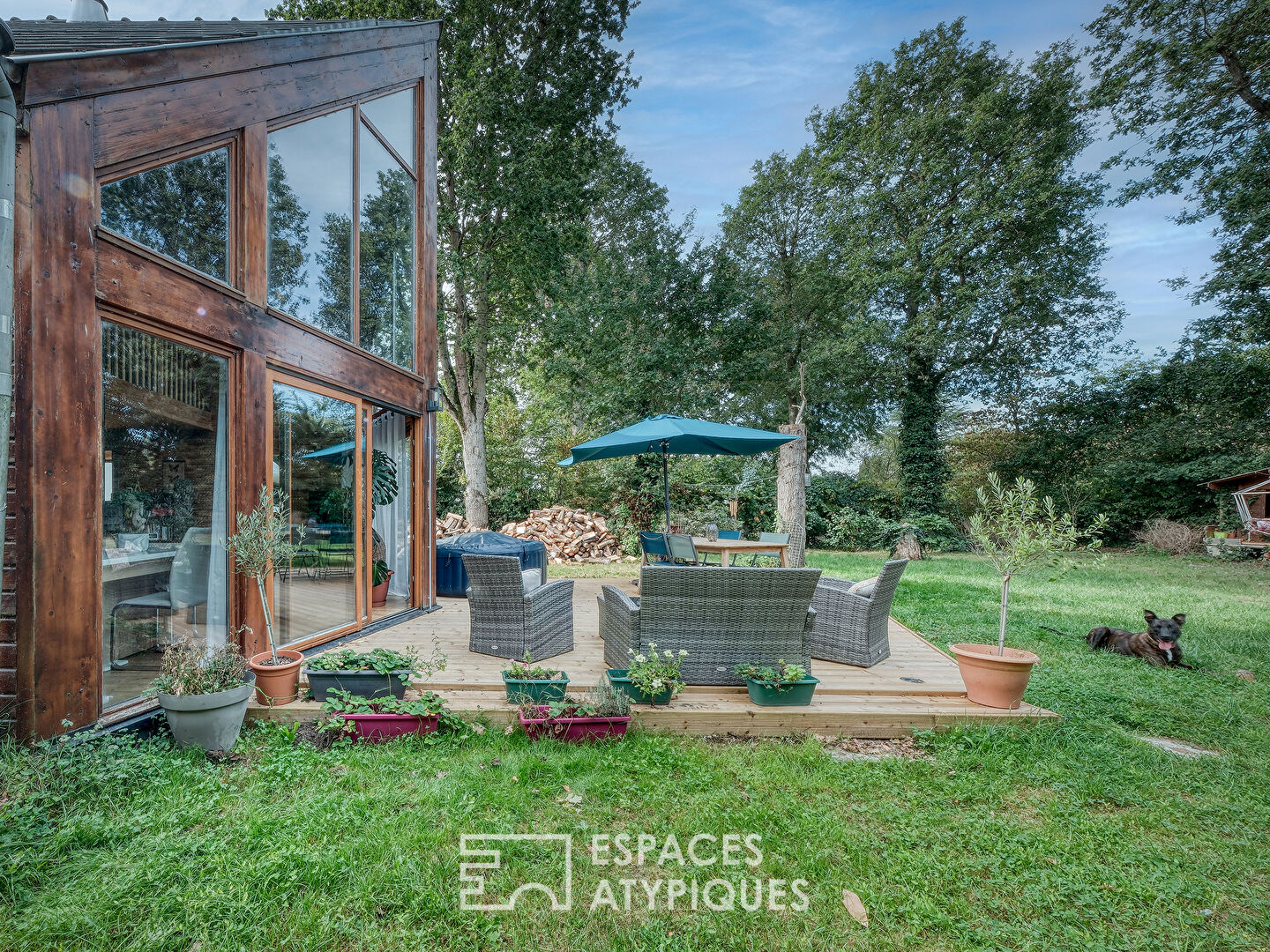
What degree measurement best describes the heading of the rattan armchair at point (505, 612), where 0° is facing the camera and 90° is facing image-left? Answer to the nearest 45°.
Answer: approximately 225°

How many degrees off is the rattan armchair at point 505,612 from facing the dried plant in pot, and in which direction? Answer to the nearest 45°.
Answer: approximately 180°

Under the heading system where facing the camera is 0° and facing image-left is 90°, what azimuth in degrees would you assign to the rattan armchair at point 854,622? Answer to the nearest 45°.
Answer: approximately 135°

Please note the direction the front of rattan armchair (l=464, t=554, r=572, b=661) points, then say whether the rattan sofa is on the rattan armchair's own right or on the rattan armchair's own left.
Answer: on the rattan armchair's own right

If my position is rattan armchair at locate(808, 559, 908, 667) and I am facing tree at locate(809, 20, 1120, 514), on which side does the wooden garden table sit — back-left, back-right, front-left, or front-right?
front-left

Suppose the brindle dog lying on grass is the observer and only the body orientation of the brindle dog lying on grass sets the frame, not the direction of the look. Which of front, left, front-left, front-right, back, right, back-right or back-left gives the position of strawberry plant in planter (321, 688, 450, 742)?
right

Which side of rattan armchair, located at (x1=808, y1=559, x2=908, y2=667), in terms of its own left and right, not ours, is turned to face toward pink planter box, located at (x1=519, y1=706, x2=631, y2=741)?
left

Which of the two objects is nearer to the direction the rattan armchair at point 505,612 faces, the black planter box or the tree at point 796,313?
the tree

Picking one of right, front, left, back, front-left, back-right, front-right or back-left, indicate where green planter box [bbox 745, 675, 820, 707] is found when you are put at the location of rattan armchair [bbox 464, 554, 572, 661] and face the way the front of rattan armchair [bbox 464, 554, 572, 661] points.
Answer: right

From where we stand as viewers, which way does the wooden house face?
facing the viewer and to the right of the viewer

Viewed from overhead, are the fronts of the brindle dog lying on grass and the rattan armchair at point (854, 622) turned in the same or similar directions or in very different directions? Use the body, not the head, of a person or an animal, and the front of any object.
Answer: very different directions

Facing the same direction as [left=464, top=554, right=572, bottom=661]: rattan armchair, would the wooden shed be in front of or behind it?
in front

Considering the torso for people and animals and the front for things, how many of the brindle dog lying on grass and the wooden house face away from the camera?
0

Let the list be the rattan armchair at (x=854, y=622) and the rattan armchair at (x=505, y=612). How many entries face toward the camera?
0
